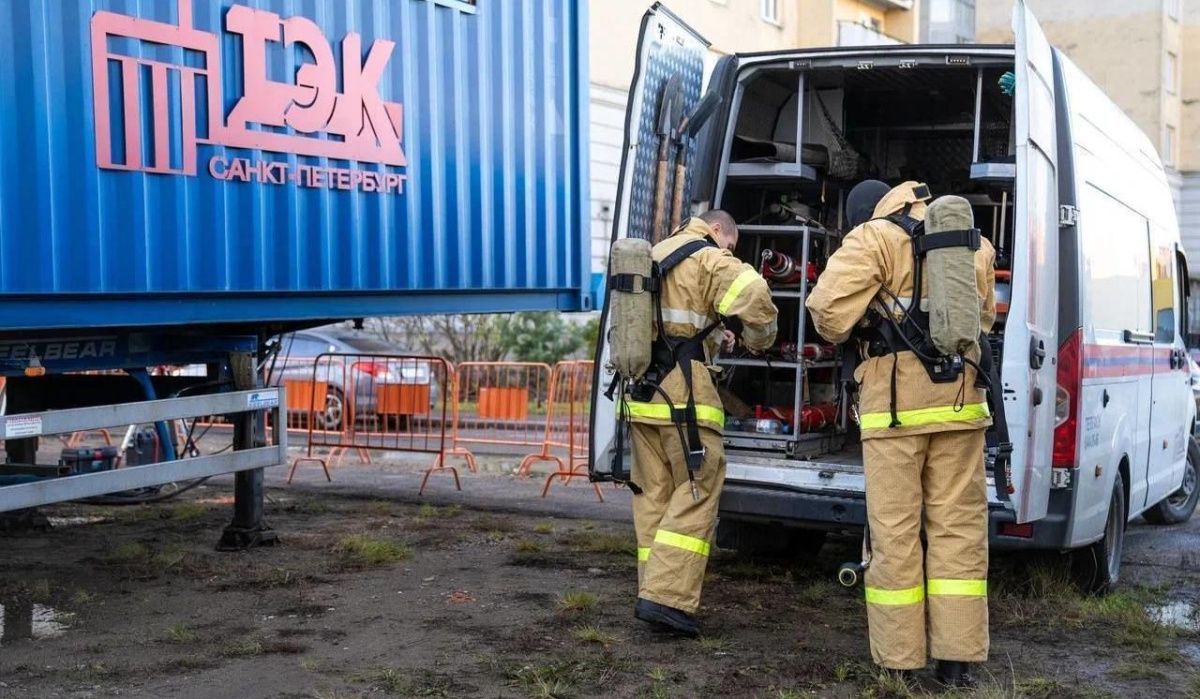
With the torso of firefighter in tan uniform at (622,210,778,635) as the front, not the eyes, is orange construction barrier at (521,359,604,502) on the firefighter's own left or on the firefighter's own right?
on the firefighter's own left

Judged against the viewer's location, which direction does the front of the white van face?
facing away from the viewer and to the right of the viewer

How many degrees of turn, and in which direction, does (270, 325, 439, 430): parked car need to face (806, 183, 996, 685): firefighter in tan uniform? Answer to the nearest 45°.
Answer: approximately 135° to its left

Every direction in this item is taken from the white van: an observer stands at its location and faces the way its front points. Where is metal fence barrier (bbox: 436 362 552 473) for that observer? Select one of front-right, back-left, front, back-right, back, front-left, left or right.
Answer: left

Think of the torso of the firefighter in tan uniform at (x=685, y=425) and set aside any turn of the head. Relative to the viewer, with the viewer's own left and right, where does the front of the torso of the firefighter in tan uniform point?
facing away from the viewer and to the right of the viewer

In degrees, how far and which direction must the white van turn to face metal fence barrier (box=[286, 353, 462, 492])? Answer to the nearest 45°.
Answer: approximately 90° to its left

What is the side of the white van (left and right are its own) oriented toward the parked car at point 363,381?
left

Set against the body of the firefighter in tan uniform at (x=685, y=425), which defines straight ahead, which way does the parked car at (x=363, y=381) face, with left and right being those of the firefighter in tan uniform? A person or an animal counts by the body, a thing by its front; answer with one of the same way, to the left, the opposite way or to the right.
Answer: to the left

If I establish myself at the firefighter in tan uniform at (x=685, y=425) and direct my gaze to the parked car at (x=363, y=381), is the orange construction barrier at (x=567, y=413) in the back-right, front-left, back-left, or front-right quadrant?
front-right

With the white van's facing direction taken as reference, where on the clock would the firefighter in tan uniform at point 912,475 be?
The firefighter in tan uniform is roughly at 5 o'clock from the white van.

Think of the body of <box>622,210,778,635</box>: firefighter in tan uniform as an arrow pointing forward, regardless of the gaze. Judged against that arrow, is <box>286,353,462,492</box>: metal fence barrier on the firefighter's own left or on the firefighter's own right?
on the firefighter's own left

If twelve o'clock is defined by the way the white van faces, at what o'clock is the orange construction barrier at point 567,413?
The orange construction barrier is roughly at 9 o'clock from the white van.

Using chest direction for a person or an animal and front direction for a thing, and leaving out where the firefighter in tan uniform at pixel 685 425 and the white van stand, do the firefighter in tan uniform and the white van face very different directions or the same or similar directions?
same or similar directions

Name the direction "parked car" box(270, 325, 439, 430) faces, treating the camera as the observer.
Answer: facing away from the viewer and to the left of the viewer
